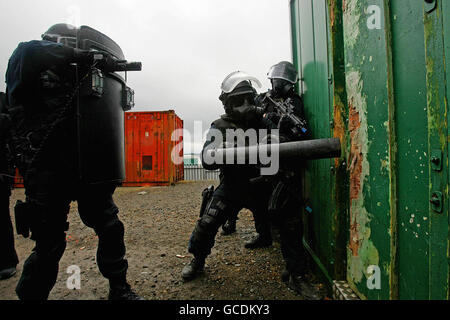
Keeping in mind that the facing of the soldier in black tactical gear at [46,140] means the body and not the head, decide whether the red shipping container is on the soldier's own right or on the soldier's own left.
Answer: on the soldier's own left

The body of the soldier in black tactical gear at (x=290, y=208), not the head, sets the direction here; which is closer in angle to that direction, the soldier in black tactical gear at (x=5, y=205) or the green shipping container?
the green shipping container

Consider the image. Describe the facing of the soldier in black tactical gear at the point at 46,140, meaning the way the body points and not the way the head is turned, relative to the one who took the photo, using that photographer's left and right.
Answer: facing to the right of the viewer

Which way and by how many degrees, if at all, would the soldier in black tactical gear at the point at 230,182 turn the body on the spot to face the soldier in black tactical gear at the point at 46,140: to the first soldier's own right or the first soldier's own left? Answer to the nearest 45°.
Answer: approximately 90° to the first soldier's own right

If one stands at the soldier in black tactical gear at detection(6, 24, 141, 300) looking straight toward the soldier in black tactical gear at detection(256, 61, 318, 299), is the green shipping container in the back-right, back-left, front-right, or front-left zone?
front-right

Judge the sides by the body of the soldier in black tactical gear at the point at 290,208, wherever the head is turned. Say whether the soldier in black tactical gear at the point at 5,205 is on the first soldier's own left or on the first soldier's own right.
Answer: on the first soldier's own right

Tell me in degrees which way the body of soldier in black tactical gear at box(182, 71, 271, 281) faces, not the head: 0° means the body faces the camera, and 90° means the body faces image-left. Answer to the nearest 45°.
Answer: approximately 315°
